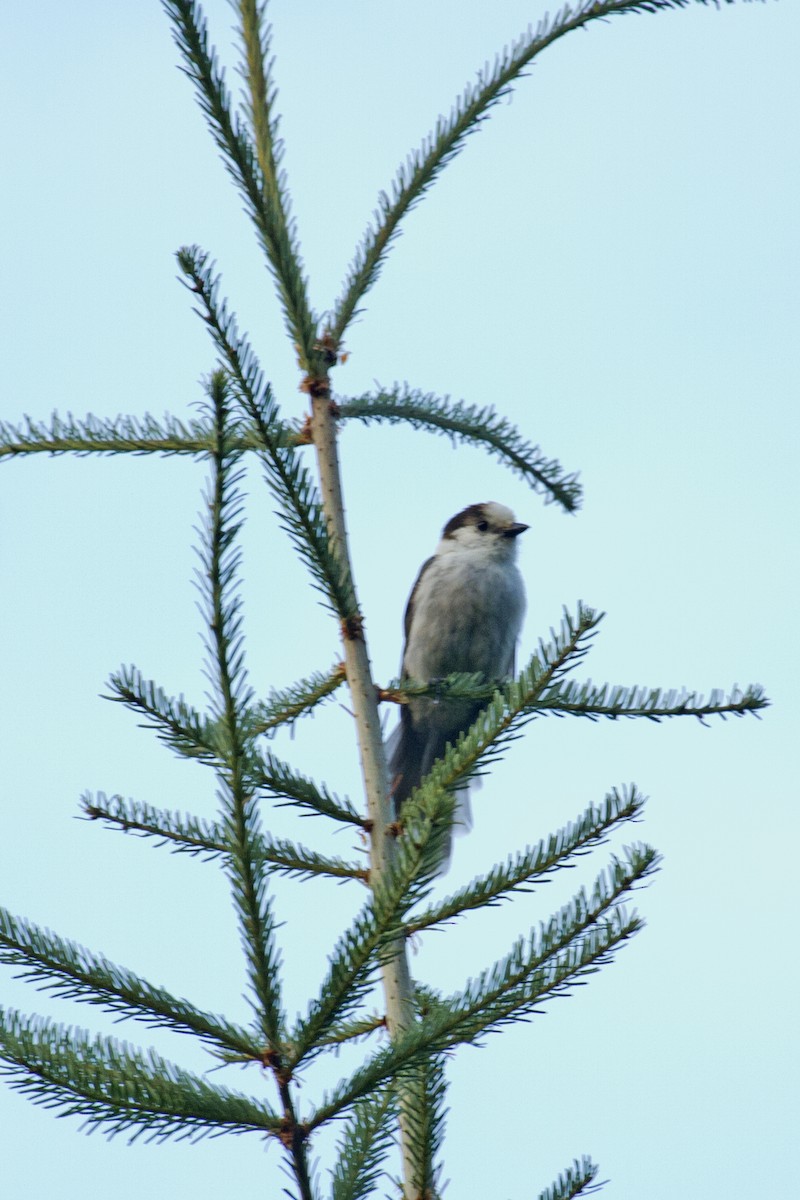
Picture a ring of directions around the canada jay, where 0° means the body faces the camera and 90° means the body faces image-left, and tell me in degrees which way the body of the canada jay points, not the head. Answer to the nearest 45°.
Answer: approximately 315°
